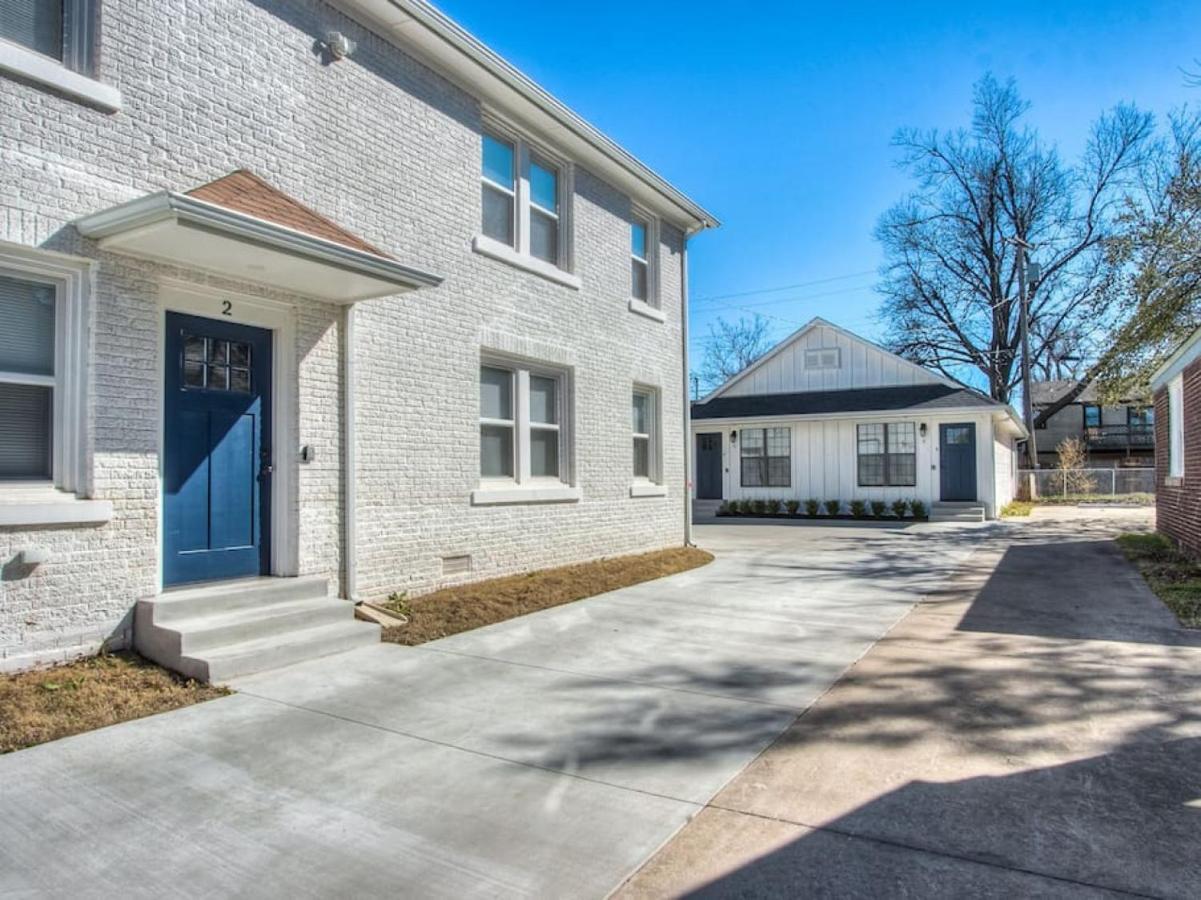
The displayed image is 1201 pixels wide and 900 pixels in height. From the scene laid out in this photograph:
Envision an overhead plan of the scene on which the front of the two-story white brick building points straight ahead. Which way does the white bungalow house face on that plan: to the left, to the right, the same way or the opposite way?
to the right

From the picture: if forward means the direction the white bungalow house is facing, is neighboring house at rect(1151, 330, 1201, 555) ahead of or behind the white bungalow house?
ahead

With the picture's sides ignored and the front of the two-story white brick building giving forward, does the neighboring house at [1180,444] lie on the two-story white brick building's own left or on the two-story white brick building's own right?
on the two-story white brick building's own left

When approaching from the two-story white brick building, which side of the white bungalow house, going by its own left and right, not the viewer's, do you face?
front

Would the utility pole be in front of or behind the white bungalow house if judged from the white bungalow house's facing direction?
behind

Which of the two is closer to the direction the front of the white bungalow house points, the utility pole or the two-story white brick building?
the two-story white brick building

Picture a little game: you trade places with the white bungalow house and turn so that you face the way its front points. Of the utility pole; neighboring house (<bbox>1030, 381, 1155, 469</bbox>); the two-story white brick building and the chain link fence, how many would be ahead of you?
1

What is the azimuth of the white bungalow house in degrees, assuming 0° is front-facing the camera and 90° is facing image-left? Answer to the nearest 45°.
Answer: approximately 0°

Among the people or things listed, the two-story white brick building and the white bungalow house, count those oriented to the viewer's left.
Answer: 0

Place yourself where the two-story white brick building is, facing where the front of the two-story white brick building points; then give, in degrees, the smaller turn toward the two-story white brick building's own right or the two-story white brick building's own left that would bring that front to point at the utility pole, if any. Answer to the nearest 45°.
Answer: approximately 90° to the two-story white brick building's own left

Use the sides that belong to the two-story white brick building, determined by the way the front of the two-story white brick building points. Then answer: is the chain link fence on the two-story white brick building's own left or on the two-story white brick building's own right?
on the two-story white brick building's own left
